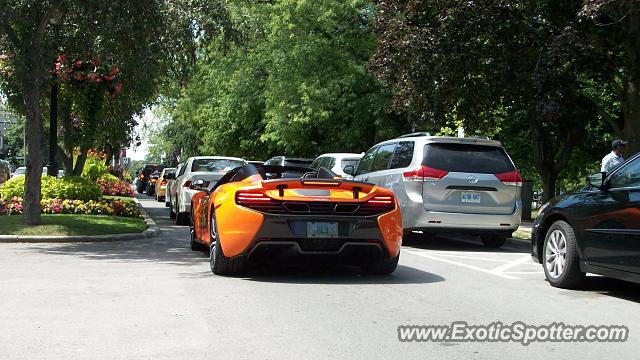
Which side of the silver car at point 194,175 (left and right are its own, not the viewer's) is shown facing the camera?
back

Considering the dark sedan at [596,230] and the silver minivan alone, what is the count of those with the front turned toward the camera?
0

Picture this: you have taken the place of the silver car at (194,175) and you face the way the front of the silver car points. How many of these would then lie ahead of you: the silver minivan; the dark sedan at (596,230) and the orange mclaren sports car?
0

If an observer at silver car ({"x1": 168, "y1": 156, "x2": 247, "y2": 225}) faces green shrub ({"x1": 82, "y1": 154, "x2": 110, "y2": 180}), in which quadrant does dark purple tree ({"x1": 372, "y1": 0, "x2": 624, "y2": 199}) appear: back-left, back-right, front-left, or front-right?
back-right

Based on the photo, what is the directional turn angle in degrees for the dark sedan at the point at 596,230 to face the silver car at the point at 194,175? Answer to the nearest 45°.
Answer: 0° — it already faces it

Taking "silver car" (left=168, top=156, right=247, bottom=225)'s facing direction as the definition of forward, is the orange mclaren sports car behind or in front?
behind

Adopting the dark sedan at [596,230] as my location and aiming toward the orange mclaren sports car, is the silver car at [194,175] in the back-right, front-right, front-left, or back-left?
front-right

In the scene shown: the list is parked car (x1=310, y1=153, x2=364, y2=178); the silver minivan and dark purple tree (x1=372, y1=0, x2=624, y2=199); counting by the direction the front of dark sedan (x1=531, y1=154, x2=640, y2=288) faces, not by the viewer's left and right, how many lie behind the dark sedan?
0

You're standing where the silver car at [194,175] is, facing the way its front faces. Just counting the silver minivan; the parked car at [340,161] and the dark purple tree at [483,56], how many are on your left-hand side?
0

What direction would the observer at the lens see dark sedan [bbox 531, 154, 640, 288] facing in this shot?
facing away from the viewer and to the left of the viewer

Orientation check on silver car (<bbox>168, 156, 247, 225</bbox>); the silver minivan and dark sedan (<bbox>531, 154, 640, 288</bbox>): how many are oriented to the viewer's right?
0

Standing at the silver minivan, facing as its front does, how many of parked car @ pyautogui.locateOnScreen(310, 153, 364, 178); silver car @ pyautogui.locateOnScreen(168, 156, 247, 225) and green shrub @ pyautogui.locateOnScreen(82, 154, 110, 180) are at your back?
0
